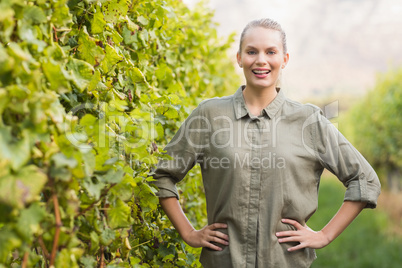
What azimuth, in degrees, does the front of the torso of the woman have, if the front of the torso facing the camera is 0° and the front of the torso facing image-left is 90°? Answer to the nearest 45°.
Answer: approximately 0°
